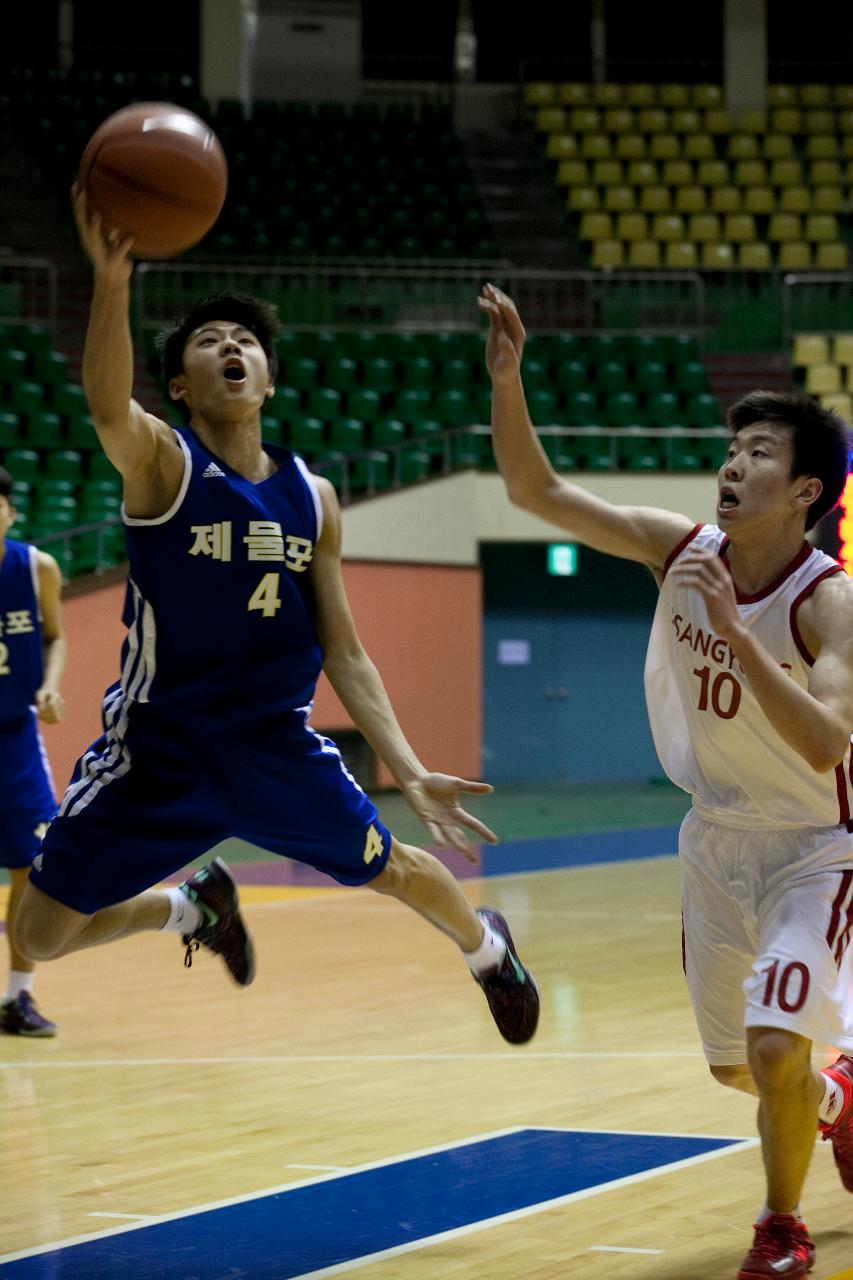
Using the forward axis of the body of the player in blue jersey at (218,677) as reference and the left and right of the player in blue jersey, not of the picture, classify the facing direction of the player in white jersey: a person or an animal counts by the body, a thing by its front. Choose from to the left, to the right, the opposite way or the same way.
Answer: to the right

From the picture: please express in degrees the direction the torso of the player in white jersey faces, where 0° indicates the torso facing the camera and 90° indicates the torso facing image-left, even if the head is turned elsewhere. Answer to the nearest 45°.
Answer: approximately 45°

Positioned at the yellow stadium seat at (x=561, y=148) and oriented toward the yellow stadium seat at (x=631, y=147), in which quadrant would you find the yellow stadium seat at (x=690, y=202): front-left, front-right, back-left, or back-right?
front-right

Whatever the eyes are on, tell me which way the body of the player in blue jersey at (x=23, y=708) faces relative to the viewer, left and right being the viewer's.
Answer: facing the viewer

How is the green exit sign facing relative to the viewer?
toward the camera

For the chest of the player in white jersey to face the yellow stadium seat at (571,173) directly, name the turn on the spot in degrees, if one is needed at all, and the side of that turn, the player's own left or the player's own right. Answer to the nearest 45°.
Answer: approximately 135° to the player's own right

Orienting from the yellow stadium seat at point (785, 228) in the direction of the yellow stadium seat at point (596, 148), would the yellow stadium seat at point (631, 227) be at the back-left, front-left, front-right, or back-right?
front-left

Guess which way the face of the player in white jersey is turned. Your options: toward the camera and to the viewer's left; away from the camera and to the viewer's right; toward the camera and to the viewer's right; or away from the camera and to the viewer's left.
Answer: toward the camera and to the viewer's left

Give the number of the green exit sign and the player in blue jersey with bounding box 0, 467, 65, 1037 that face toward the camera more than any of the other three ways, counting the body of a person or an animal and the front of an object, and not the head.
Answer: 2

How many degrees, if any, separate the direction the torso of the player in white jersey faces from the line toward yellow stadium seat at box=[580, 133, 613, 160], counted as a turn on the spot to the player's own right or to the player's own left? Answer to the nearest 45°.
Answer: approximately 135° to the player's own right
